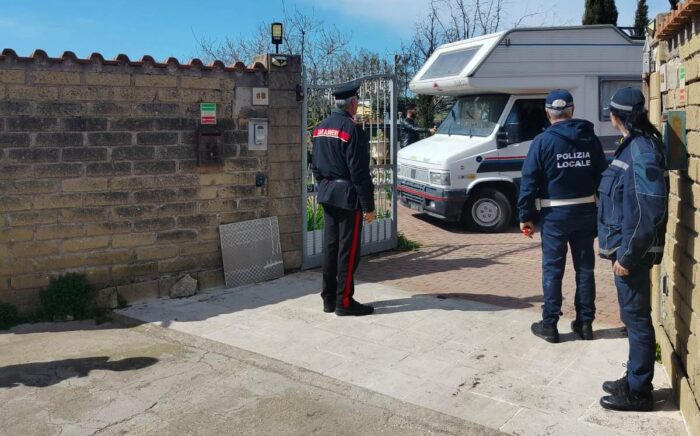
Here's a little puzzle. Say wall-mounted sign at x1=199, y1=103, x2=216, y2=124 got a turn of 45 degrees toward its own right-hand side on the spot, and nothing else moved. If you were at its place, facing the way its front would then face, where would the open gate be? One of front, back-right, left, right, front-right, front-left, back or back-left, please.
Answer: back

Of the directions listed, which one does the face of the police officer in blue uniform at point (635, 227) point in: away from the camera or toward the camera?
away from the camera

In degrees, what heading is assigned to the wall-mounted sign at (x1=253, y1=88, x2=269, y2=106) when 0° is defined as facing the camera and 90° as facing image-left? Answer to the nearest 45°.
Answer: approximately 0°

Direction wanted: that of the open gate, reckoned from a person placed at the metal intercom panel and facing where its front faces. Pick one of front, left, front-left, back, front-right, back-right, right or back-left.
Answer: back-left

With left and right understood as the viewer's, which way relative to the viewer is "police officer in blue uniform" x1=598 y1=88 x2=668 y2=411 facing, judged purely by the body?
facing to the left of the viewer

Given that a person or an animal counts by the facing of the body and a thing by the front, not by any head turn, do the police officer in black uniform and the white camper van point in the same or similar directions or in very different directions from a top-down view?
very different directions

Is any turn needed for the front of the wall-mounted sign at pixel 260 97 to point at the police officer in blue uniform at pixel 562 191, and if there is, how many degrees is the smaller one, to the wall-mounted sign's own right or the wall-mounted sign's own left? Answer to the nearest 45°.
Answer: approximately 45° to the wall-mounted sign's own left

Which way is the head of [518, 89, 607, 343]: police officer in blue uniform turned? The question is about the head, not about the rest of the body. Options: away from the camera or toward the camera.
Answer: away from the camera

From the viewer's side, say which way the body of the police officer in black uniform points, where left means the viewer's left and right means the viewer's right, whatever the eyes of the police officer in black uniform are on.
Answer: facing away from the viewer and to the right of the viewer

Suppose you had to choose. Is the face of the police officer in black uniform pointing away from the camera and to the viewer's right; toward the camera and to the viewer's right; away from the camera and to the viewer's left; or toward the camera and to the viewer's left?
away from the camera and to the viewer's right

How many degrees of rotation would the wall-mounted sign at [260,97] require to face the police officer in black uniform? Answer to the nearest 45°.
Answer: approximately 45° to its left

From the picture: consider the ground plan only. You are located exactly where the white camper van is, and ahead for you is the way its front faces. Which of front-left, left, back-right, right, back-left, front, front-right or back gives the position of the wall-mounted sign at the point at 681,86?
front-left
